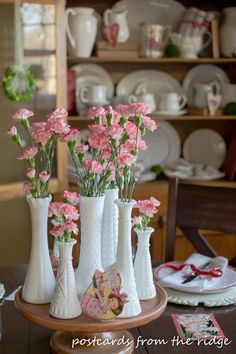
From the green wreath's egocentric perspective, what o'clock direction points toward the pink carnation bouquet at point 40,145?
The pink carnation bouquet is roughly at 12 o'clock from the green wreath.

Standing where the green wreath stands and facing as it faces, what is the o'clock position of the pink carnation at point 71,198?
The pink carnation is roughly at 12 o'clock from the green wreath.

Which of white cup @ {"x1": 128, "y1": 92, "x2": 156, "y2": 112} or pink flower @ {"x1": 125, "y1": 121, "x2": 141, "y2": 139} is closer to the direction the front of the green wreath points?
the pink flower

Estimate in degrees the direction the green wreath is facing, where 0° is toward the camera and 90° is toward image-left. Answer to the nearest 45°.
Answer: approximately 0°

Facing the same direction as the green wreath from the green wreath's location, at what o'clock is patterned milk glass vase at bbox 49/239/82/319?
The patterned milk glass vase is roughly at 12 o'clock from the green wreath.

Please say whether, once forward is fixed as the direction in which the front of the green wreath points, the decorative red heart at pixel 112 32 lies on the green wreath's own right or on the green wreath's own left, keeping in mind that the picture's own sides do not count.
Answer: on the green wreath's own left

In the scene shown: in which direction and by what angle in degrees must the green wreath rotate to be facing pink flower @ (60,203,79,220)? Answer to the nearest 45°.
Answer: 0° — it already faces it

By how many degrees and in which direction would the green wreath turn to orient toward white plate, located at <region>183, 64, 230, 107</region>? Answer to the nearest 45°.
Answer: approximately 90° to its left

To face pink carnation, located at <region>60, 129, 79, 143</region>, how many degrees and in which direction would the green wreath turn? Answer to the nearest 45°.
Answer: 0° — it already faces it

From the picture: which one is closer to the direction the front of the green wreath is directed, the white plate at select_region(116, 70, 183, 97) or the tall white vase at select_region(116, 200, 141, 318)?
the tall white vase
